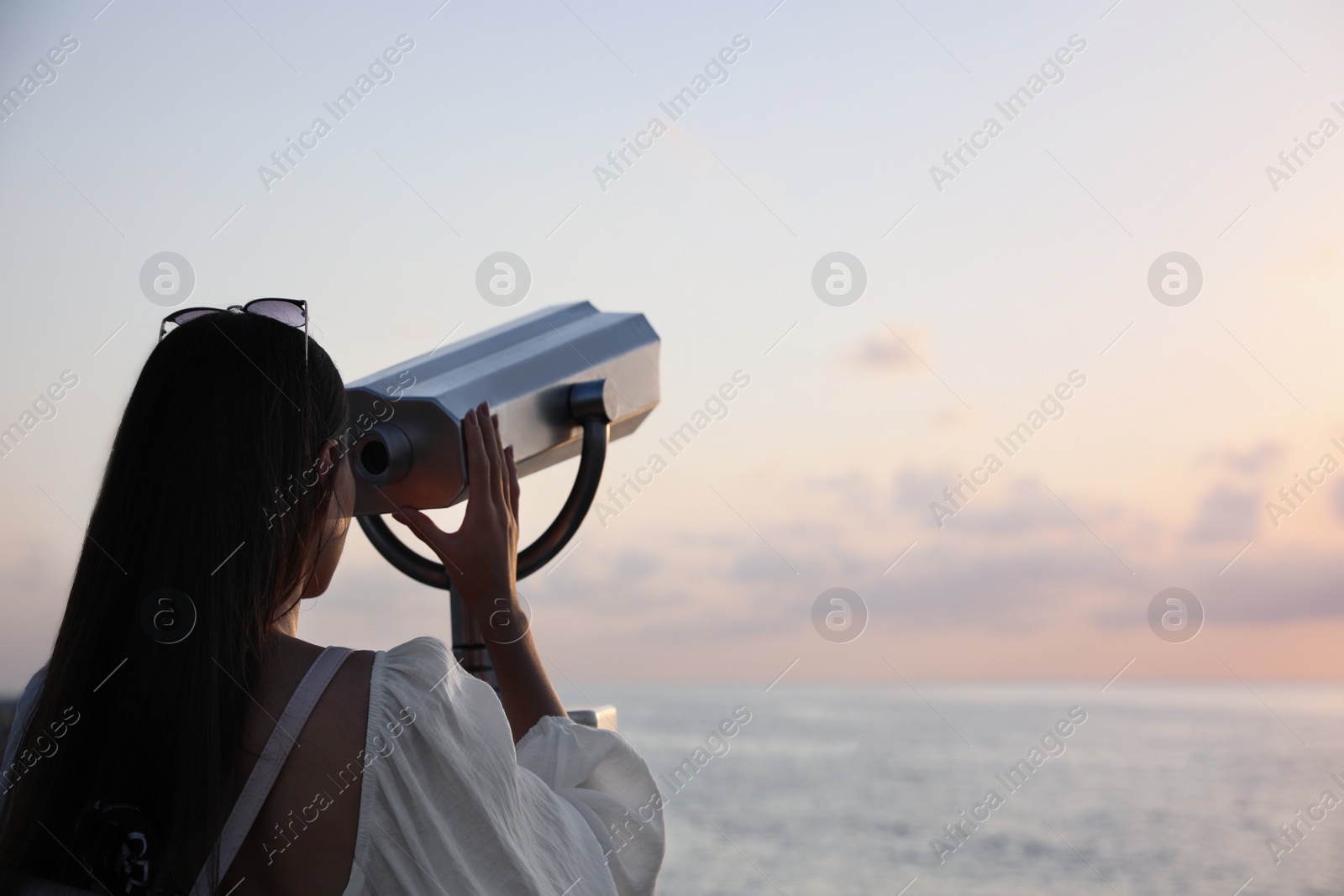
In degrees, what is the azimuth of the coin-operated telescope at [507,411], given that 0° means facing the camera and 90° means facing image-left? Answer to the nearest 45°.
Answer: approximately 225°

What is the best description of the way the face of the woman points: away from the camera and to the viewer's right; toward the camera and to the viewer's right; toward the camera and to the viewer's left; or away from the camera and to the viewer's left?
away from the camera and to the viewer's right
